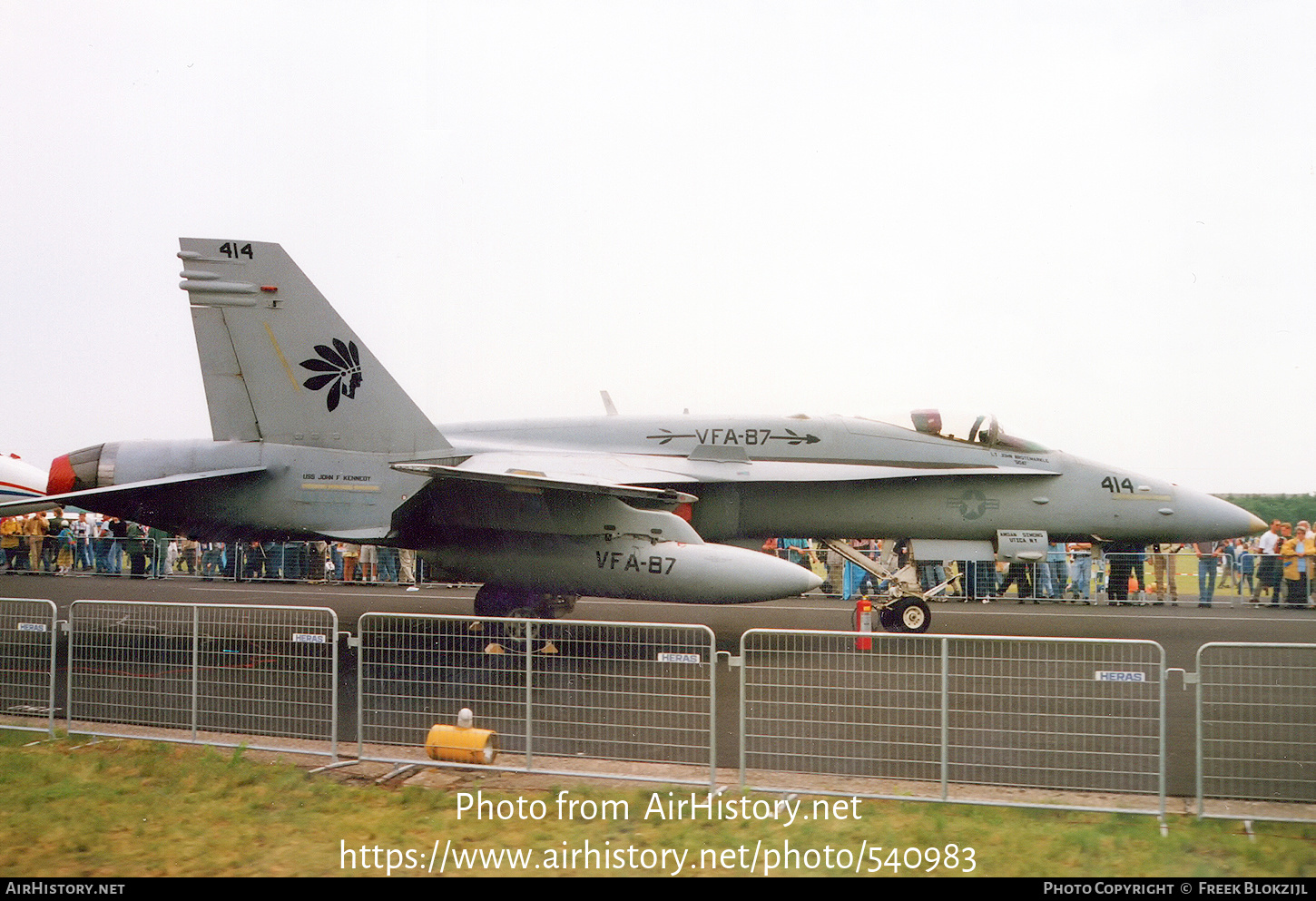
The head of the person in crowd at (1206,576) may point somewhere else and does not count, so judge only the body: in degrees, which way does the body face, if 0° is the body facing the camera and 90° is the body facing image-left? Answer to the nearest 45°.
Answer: approximately 0°

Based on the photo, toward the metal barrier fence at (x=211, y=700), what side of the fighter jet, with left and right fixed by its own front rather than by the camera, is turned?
right

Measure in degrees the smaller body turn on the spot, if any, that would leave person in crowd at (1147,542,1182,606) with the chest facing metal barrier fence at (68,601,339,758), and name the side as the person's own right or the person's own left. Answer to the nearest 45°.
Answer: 0° — they already face it

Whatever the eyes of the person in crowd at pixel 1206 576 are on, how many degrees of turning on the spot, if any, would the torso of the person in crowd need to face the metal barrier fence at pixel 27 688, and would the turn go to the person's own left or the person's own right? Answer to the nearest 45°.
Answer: approximately 45° to the person's own right

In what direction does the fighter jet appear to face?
to the viewer's right

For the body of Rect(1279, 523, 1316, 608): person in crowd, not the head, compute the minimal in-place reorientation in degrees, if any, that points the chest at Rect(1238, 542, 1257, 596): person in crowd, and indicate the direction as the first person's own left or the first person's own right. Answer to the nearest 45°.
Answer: approximately 135° to the first person's own right

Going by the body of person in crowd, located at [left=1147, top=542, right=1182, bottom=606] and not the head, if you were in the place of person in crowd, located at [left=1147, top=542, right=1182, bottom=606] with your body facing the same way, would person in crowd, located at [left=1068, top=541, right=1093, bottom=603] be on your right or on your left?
on your right

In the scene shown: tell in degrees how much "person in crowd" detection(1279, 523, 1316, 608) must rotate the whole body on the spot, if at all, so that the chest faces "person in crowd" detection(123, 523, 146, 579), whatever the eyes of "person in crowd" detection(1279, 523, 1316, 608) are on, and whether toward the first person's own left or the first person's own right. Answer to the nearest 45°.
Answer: approximately 90° to the first person's own right
